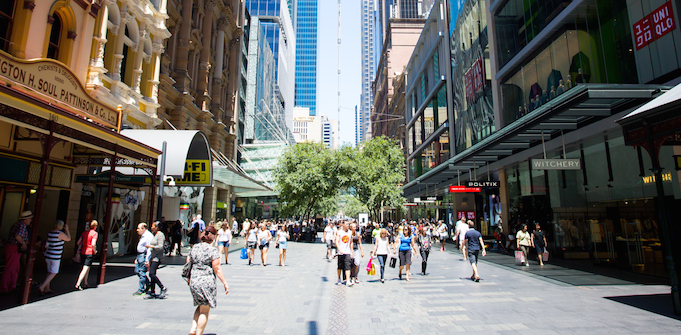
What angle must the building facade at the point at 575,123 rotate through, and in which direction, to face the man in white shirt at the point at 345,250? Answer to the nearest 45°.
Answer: approximately 45° to its left

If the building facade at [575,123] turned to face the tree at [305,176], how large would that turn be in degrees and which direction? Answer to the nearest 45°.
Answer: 0° — it already faces it

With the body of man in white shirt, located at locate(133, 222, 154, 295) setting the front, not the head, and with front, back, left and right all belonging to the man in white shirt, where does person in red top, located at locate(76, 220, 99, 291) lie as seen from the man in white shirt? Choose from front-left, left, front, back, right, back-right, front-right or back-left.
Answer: front-right

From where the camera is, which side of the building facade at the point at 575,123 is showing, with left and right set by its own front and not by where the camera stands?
left

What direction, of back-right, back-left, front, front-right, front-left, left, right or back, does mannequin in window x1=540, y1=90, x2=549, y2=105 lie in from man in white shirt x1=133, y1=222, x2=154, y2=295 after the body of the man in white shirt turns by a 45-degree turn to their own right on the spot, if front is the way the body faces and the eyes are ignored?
back-right
